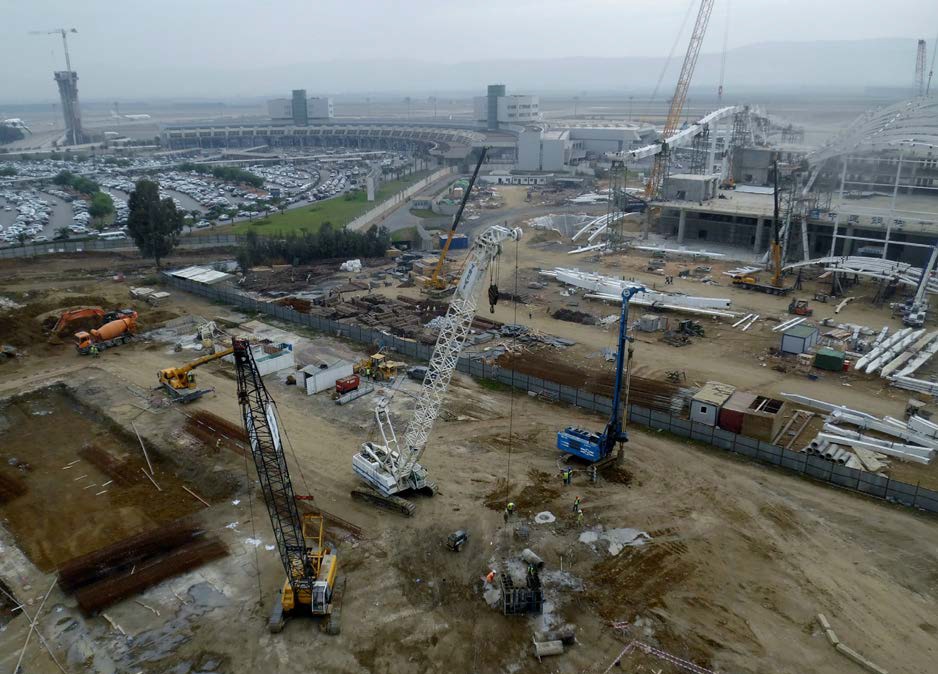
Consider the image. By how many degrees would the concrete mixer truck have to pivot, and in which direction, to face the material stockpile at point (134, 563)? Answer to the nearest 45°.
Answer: approximately 45° to its left

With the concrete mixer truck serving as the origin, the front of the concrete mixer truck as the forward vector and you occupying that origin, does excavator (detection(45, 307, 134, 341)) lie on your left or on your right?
on your right

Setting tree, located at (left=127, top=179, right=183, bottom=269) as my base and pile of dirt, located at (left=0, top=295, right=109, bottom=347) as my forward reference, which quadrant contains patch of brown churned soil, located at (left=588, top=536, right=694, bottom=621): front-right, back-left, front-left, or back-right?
front-left

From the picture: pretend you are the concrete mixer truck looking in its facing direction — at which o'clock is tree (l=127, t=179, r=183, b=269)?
The tree is roughly at 5 o'clock from the concrete mixer truck.

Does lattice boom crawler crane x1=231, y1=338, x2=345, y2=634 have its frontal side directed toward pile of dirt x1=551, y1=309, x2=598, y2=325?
no

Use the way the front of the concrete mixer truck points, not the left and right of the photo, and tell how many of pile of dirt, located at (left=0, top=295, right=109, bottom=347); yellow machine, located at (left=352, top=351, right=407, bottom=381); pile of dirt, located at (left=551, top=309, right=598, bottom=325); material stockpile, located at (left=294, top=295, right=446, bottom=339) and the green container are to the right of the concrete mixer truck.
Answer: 1

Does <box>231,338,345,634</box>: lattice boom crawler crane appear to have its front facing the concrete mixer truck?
no
